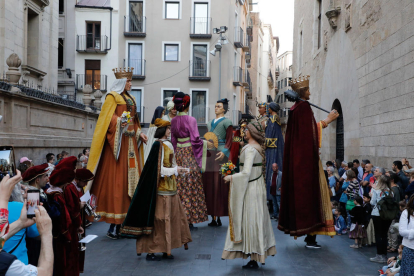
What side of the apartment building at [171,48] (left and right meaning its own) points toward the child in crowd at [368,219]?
front

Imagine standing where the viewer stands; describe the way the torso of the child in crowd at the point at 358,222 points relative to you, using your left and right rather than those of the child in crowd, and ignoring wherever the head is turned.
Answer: facing to the left of the viewer

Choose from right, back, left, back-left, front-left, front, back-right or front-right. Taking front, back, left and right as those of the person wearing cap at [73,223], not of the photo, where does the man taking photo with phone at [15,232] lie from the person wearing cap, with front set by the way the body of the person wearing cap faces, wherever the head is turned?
right

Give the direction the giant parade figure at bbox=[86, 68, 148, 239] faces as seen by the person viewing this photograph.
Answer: facing the viewer and to the right of the viewer

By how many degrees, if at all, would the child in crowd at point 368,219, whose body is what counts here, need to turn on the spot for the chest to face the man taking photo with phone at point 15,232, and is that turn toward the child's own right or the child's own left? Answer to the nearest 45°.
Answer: approximately 90° to the child's own left

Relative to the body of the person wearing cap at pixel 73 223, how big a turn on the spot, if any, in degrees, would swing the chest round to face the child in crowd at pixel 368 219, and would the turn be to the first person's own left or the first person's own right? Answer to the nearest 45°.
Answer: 0° — they already face them

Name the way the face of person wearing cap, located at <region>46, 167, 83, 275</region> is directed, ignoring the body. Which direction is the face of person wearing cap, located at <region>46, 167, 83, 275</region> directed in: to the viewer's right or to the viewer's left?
to the viewer's right

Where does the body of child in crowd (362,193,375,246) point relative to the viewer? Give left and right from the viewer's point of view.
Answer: facing to the left of the viewer

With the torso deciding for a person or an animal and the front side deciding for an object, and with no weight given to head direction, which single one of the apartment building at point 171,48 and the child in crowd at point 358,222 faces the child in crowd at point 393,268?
the apartment building

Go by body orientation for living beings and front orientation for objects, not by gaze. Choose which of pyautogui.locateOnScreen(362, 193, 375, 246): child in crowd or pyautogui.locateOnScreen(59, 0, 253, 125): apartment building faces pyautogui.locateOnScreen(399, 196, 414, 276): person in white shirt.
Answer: the apartment building

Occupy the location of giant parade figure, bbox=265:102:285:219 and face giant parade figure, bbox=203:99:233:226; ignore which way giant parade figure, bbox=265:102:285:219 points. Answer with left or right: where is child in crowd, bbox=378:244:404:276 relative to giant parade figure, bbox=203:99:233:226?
left

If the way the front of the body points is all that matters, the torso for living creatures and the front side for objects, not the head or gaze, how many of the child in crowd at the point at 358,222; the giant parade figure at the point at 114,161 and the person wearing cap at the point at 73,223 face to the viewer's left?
1

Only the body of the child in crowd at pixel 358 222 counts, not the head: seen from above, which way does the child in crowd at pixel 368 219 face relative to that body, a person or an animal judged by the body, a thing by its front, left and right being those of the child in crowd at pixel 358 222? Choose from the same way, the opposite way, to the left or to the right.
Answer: the same way

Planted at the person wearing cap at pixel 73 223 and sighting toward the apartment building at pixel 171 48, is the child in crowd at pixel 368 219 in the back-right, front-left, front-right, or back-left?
front-right

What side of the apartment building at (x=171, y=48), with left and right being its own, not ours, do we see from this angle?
front

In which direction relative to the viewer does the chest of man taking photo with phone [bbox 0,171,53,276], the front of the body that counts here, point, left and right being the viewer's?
facing away from the viewer and to the right of the viewer

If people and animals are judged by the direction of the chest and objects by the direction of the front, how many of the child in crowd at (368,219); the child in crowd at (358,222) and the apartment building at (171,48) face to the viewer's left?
2

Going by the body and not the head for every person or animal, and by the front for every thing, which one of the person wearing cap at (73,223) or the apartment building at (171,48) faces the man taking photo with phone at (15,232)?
the apartment building
